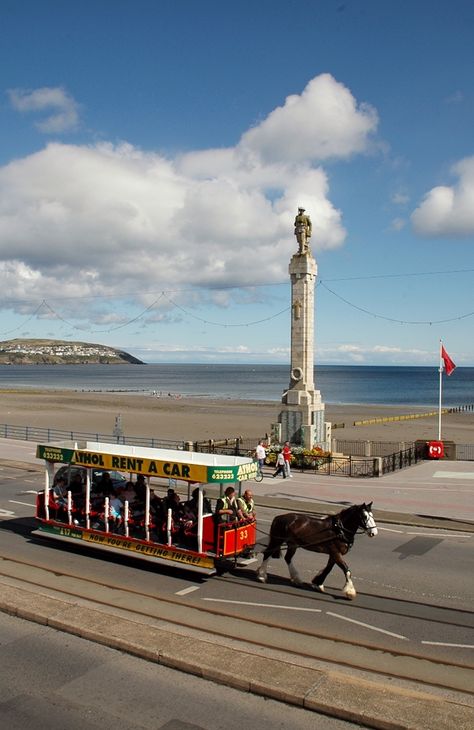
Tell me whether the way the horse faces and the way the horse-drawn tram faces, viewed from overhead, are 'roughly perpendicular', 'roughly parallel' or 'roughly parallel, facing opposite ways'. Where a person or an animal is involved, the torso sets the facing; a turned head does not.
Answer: roughly parallel

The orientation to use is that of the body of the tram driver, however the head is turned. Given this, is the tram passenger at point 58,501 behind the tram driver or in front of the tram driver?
behind

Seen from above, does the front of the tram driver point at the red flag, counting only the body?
no

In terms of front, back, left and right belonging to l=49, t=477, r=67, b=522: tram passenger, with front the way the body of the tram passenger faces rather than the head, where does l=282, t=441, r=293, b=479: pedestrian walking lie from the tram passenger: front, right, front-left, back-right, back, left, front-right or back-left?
left

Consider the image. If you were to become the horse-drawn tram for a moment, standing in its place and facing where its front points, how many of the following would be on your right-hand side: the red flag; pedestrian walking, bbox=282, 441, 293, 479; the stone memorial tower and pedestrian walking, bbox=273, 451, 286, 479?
0

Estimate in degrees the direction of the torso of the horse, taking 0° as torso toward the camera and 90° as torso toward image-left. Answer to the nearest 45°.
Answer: approximately 315°

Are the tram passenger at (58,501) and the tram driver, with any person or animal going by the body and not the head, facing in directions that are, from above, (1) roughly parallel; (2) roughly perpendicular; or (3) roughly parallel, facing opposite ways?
roughly parallel

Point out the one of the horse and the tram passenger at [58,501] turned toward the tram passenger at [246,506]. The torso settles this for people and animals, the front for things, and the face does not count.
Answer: the tram passenger at [58,501]

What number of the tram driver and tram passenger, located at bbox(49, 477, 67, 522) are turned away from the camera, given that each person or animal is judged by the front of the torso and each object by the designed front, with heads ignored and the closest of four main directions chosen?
0

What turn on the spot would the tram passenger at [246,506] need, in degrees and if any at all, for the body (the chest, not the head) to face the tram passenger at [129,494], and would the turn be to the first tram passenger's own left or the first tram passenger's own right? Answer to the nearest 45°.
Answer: approximately 180°

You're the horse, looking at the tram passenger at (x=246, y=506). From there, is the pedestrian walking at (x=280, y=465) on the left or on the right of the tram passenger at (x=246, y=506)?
right

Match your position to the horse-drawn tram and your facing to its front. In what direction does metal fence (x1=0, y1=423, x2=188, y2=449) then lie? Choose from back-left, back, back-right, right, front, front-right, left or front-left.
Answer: back-left

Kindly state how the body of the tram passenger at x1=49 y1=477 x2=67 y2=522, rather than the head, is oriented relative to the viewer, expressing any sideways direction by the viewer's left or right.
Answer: facing the viewer and to the right of the viewer

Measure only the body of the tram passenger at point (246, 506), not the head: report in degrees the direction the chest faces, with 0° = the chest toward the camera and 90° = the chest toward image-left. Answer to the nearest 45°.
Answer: approximately 315°

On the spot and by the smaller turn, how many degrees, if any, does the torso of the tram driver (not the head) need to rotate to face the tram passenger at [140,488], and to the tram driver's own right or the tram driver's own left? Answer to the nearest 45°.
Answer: approximately 180°
